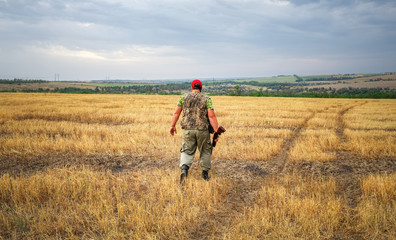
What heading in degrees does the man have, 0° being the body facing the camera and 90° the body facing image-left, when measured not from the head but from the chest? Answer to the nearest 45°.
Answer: approximately 180°
